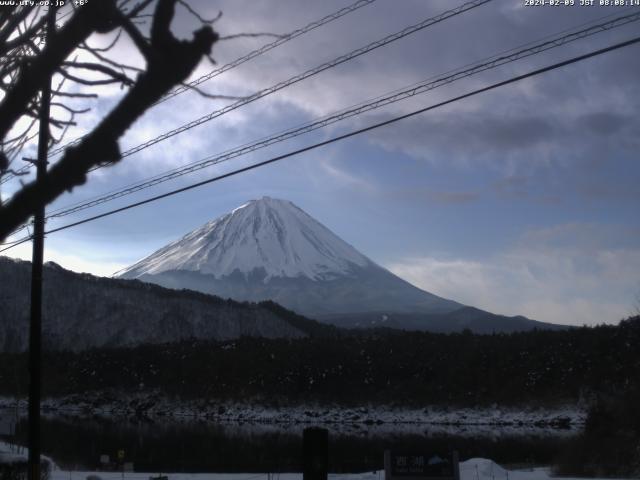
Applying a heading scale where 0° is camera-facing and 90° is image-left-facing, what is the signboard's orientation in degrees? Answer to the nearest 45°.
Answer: approximately 0°

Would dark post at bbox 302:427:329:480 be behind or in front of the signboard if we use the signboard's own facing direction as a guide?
in front

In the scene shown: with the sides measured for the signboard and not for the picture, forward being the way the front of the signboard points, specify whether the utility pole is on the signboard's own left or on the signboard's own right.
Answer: on the signboard's own right
